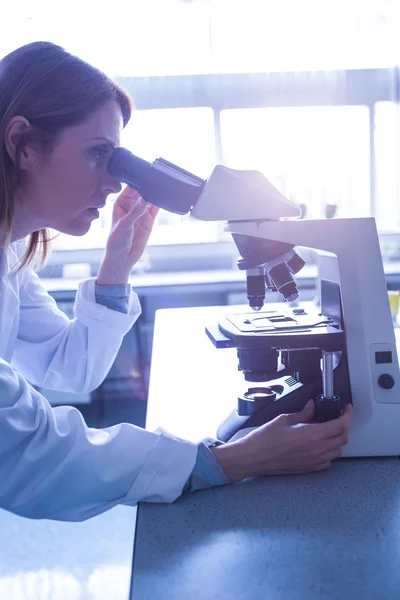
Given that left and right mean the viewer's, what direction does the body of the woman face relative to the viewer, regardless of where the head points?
facing to the right of the viewer

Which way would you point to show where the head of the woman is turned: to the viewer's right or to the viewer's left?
to the viewer's right

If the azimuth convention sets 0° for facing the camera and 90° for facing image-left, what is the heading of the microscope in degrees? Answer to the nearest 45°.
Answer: approximately 90°

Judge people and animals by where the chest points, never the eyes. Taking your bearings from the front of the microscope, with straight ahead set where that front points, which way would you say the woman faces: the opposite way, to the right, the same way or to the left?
the opposite way
